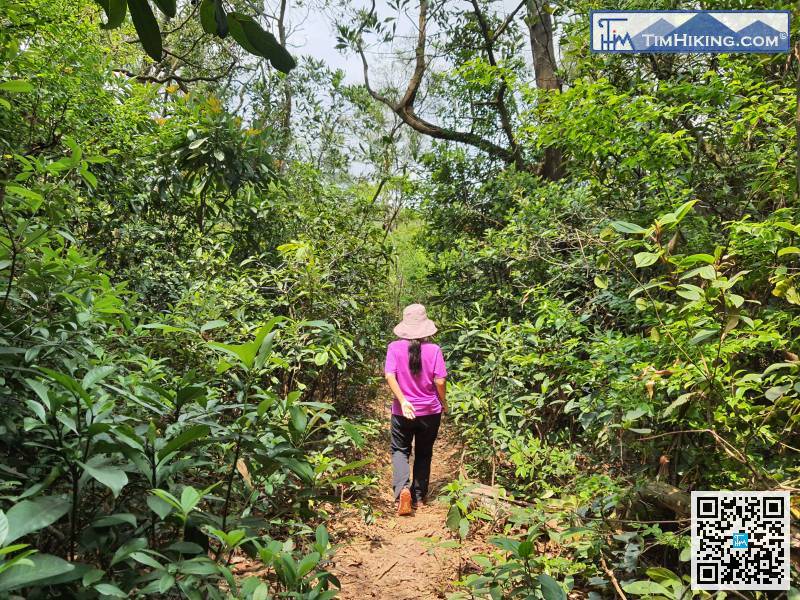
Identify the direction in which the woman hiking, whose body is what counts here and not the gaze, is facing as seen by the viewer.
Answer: away from the camera

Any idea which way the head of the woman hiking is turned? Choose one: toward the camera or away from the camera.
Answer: away from the camera
